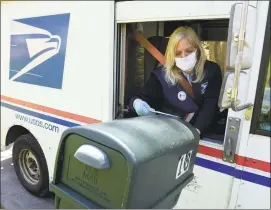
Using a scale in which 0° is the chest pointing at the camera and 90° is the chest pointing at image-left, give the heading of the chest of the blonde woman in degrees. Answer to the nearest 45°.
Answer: approximately 0°

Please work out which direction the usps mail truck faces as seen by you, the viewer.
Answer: facing the viewer and to the right of the viewer
